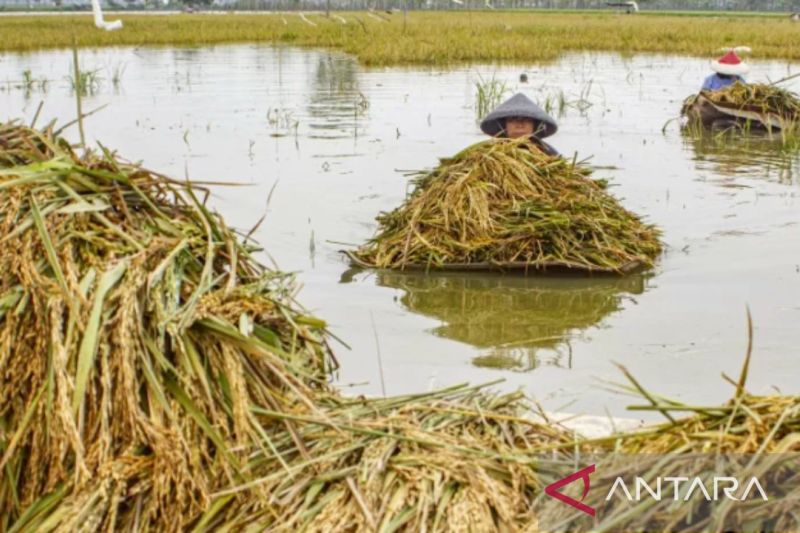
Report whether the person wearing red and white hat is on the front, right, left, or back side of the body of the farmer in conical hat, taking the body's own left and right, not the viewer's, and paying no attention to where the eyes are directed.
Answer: back

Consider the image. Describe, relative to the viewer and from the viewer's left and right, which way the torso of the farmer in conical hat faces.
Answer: facing the viewer

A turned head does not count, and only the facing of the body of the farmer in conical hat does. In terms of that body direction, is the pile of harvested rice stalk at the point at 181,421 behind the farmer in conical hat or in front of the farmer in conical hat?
in front

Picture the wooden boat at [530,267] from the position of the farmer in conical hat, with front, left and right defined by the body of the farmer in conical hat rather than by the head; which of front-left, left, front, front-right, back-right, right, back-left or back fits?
front

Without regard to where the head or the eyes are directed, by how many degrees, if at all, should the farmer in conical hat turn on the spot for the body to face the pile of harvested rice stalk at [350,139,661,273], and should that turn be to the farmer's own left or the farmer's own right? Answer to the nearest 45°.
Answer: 0° — they already face it

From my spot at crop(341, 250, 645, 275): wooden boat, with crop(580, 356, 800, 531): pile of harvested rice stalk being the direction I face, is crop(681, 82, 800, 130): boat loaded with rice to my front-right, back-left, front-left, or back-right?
back-left

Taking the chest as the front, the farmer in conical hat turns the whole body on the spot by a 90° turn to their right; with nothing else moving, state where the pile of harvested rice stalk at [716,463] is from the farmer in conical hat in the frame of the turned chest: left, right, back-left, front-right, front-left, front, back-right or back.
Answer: left

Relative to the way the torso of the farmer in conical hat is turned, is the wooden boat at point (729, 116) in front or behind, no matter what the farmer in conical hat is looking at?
behind
